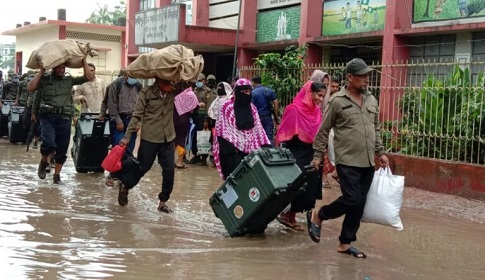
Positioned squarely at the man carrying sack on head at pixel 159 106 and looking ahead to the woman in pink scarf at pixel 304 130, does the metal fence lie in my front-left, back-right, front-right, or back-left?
front-left

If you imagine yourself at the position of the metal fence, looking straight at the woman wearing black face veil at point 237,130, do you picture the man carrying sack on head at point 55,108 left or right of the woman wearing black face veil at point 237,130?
right

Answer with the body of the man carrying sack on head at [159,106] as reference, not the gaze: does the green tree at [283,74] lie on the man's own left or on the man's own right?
on the man's own left

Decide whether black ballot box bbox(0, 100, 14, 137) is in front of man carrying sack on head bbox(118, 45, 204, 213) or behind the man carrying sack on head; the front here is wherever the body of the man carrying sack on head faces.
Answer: behind

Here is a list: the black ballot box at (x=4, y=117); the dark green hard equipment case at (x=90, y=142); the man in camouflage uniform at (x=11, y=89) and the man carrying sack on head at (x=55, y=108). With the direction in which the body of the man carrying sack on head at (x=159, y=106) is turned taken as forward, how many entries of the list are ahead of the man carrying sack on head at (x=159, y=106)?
0

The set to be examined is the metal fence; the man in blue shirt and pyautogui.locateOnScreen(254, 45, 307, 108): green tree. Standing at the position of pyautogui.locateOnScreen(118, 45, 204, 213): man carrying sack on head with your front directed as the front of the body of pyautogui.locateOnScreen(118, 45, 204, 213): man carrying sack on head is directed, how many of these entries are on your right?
0

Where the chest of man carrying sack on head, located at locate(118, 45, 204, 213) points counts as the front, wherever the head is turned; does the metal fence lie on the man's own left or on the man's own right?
on the man's own left

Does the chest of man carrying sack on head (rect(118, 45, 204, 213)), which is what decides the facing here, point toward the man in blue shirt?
no

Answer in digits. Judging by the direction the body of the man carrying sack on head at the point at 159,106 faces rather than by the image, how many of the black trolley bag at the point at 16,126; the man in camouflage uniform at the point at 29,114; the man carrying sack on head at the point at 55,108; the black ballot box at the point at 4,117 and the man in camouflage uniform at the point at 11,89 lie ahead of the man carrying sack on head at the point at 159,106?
0

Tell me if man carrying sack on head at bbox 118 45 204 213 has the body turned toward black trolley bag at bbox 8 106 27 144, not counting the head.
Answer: no

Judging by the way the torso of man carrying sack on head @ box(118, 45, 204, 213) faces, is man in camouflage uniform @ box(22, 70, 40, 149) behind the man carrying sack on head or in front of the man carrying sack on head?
behind

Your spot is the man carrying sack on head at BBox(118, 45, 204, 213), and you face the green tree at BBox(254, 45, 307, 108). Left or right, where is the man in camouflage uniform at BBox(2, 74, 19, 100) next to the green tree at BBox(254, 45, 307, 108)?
left

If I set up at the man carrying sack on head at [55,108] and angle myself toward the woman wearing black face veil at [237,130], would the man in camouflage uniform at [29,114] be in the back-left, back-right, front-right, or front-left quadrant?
back-left

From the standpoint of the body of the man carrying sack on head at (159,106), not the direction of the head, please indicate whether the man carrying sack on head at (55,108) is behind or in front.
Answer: behind
